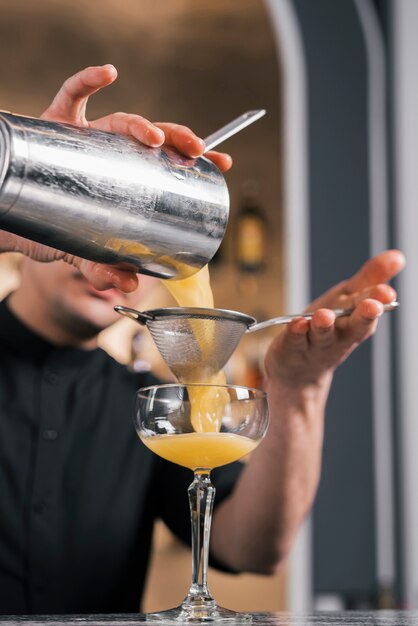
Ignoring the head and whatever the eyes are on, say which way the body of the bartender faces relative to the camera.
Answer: toward the camera

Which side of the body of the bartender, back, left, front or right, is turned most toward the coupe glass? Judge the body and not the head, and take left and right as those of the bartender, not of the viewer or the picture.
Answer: front
